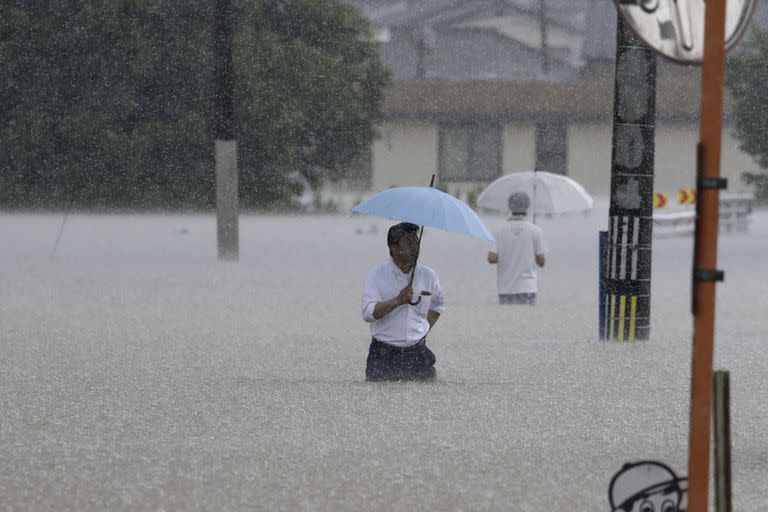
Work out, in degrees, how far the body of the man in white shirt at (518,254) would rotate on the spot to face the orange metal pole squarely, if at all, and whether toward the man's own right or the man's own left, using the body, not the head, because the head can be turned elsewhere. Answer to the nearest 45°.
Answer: approximately 180°

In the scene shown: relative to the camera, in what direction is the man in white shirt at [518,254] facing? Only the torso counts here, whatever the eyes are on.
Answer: away from the camera

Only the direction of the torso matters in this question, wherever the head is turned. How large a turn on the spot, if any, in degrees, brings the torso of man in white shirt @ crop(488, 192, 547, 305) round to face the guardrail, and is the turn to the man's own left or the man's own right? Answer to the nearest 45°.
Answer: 0° — they already face it

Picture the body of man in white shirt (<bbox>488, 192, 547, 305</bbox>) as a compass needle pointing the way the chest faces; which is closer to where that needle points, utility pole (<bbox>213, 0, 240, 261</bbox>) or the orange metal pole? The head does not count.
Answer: the utility pole

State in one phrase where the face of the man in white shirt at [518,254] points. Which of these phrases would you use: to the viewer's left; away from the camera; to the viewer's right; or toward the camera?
away from the camera

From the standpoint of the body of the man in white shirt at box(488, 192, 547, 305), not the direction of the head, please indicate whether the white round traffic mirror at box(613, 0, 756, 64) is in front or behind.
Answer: behind

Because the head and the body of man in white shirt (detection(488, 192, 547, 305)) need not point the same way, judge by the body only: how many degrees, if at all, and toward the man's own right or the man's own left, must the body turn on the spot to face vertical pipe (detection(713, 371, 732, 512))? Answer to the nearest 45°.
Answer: approximately 180°

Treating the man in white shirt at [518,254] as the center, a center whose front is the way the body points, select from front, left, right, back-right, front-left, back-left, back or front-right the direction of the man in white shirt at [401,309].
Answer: back

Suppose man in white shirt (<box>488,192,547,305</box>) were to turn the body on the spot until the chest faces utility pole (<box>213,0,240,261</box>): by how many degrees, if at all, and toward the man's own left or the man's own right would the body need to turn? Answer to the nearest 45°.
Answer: approximately 45° to the man's own left

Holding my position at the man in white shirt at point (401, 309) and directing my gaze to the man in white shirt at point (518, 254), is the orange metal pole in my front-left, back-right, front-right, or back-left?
back-right

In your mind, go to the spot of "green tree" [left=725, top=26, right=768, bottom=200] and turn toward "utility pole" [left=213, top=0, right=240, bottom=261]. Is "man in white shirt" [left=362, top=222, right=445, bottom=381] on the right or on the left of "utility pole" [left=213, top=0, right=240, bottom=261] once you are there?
left
